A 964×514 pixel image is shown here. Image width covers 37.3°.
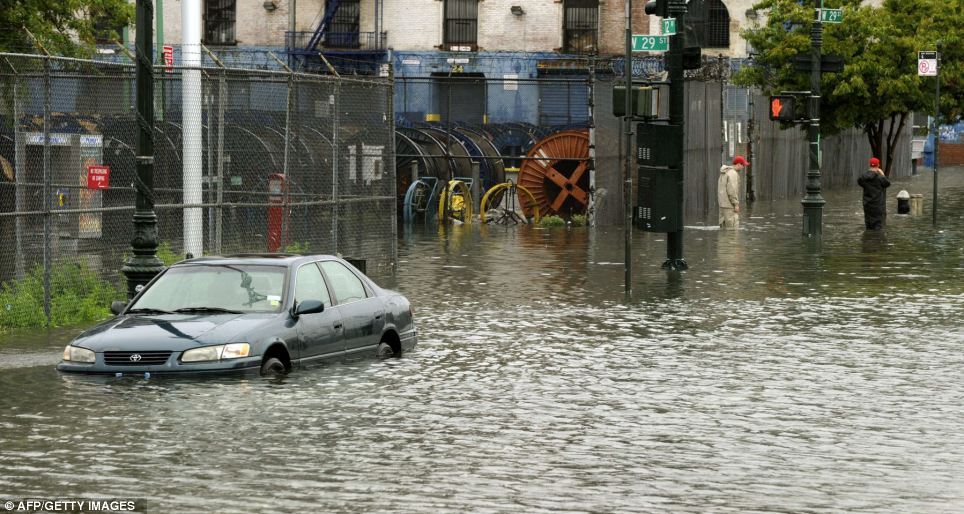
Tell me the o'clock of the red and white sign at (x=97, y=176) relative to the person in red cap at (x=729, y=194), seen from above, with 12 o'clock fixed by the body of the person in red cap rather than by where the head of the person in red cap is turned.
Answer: The red and white sign is roughly at 4 o'clock from the person in red cap.

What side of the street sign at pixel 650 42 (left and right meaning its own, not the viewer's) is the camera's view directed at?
front

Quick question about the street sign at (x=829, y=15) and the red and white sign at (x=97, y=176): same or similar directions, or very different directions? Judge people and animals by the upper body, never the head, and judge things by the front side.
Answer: same or similar directions

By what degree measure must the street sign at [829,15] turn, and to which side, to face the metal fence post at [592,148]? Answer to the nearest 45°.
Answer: approximately 135° to its right

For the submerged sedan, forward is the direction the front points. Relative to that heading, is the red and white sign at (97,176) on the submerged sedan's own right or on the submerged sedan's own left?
on the submerged sedan's own right

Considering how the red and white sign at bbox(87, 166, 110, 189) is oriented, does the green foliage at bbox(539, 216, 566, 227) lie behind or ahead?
behind

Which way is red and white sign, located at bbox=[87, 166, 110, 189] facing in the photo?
toward the camera

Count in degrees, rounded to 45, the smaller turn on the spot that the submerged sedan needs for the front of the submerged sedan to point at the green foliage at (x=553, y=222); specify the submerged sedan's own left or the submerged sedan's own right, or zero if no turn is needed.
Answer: approximately 135° to the submerged sedan's own right

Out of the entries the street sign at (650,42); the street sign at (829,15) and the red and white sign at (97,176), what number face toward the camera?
3

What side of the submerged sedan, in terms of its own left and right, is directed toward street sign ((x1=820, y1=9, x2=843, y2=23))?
back

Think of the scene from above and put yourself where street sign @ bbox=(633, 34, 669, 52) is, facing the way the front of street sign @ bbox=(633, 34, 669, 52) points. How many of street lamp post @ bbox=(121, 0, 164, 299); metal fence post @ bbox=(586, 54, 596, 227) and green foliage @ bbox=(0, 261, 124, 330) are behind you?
1

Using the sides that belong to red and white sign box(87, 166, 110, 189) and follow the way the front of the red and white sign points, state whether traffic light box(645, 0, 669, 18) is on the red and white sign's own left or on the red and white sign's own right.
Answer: on the red and white sign's own left

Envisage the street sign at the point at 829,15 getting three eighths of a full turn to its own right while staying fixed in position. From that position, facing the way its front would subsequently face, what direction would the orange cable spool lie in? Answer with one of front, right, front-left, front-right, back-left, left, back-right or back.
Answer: front

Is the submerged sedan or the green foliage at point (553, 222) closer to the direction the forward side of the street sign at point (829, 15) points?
the submerged sedan

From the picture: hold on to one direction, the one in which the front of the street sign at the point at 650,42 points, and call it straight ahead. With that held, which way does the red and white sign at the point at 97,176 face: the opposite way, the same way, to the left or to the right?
the same way
